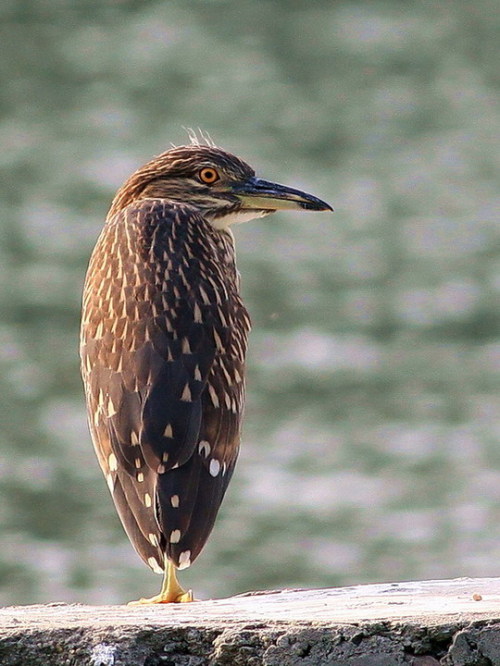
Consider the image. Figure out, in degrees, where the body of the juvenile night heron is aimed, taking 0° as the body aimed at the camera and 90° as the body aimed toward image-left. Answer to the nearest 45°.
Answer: approximately 225°
